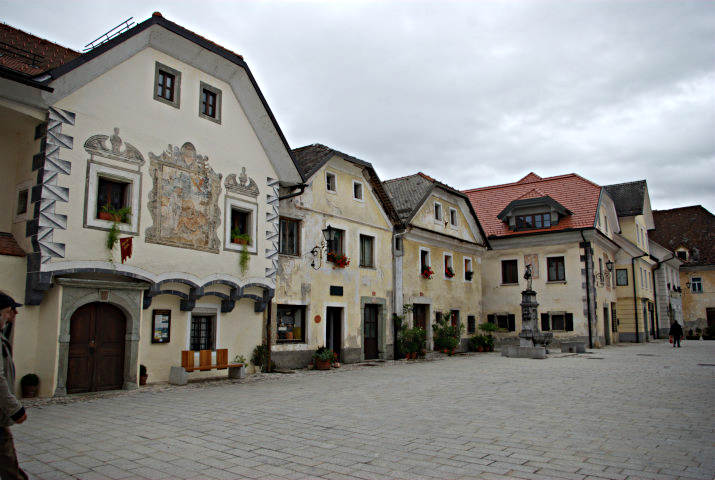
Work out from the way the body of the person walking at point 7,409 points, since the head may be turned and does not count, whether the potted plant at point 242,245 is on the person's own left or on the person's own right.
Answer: on the person's own left

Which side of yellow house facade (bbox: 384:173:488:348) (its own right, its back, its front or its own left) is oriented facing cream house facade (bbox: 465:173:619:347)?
left

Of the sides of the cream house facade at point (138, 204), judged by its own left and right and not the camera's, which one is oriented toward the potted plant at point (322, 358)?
left

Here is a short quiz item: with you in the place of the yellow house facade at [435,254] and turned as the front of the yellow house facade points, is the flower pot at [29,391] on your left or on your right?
on your right

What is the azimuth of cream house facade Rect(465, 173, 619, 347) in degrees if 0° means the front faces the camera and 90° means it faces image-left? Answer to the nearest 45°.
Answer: approximately 0°

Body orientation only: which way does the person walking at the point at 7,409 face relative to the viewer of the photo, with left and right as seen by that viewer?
facing to the right of the viewer

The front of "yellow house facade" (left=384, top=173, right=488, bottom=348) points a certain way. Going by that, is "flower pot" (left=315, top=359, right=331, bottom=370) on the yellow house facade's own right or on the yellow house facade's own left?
on the yellow house facade's own right

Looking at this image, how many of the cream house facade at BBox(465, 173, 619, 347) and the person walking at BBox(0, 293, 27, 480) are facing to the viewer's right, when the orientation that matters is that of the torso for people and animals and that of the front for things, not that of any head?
1

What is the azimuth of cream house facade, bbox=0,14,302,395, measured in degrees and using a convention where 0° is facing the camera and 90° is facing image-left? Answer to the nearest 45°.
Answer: approximately 315°
